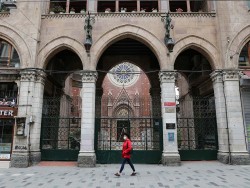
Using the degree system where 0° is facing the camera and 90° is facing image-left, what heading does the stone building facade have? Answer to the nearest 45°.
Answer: approximately 0°

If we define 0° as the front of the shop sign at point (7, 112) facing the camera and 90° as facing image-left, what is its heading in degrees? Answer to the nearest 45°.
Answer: approximately 0°

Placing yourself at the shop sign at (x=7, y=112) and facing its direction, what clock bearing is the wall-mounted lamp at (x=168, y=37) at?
The wall-mounted lamp is roughly at 10 o'clock from the shop sign.
